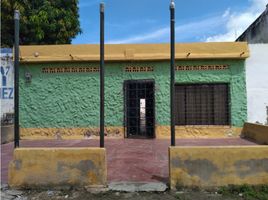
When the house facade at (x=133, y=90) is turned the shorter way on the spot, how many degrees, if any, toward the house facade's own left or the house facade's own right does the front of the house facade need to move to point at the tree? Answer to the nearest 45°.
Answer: approximately 135° to the house facade's own right

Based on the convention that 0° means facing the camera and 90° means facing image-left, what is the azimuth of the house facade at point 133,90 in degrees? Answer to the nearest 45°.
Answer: approximately 0°

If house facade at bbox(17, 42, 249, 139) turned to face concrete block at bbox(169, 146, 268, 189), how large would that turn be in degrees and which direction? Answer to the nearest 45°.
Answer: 0° — it already faces it

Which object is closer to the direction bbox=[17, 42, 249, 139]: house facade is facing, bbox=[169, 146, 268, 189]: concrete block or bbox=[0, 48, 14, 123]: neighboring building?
the concrete block

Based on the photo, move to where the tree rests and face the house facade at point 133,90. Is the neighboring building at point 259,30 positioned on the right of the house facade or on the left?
left

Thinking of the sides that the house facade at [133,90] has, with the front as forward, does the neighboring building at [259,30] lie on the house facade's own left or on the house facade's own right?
on the house facade's own left

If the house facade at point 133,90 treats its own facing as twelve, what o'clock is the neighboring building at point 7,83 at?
The neighboring building is roughly at 3 o'clock from the house facade.

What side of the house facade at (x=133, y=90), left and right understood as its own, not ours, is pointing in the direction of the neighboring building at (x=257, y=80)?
left
